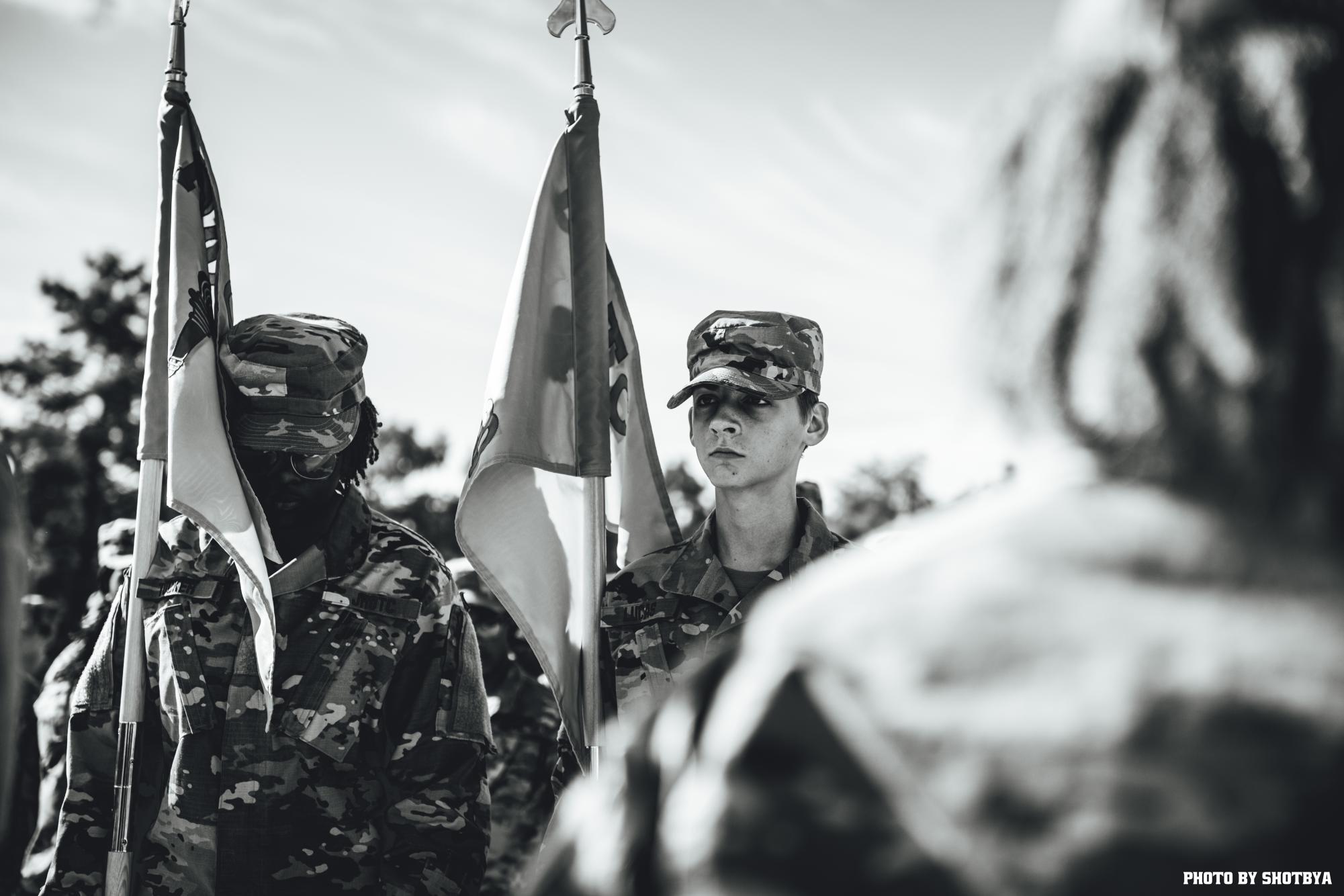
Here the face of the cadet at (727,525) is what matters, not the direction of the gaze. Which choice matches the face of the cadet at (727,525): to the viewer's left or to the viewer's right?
to the viewer's left

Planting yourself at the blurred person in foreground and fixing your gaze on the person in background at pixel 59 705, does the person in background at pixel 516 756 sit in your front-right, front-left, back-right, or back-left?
front-right

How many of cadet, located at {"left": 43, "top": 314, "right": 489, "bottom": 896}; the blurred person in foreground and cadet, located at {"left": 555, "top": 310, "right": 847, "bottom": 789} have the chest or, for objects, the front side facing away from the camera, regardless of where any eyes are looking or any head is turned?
1

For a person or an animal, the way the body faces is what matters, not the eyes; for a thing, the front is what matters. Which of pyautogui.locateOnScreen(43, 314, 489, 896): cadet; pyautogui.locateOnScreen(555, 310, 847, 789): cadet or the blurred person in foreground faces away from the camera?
the blurred person in foreground

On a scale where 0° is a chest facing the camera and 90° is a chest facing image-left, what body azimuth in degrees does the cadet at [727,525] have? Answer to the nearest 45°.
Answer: approximately 45°

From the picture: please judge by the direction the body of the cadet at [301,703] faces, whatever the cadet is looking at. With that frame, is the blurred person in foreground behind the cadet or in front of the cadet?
in front

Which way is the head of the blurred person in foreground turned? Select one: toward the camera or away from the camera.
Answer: away from the camera

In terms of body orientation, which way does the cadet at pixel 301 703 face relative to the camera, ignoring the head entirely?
toward the camera

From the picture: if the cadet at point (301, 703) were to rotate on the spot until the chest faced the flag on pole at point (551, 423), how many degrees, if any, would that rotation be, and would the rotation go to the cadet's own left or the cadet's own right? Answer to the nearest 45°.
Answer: approximately 90° to the cadet's own left

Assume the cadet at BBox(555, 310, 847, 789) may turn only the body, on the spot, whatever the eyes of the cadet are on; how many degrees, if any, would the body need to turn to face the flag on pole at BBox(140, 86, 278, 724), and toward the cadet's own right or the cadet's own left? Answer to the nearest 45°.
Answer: approximately 45° to the cadet's own right

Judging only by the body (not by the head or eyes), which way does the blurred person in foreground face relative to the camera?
away from the camera

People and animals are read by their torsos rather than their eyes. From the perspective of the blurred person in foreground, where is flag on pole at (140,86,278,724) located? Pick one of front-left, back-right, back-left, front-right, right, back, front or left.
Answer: front-left

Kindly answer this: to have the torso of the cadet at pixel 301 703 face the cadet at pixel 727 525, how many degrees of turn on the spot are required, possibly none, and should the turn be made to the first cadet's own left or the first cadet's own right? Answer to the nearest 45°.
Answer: approximately 90° to the first cadet's own left
